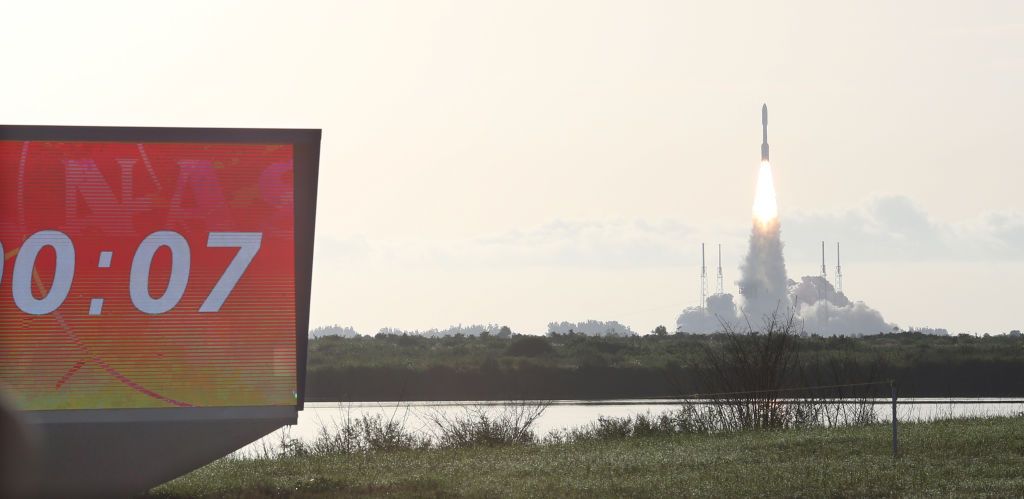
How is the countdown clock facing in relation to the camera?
toward the camera
